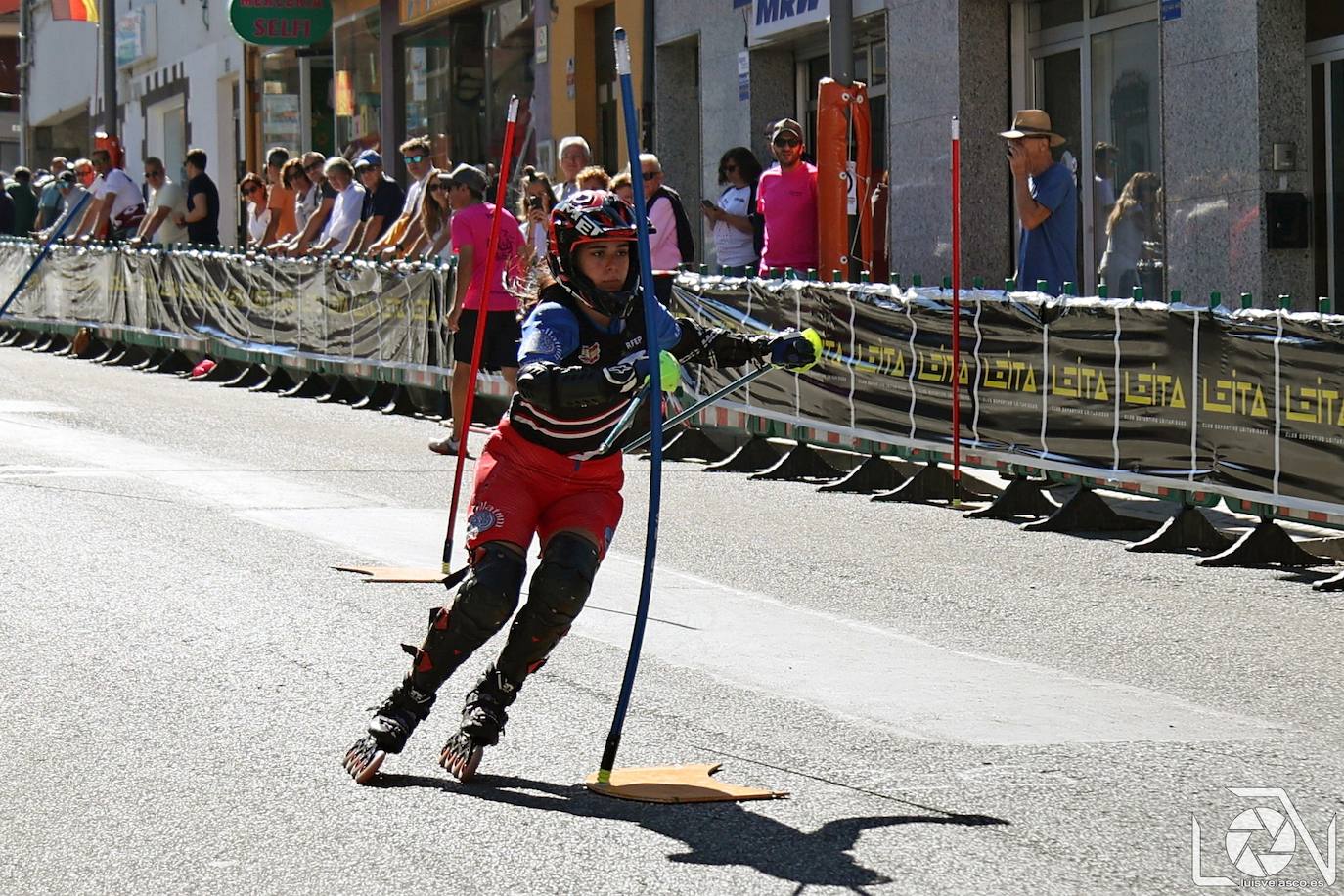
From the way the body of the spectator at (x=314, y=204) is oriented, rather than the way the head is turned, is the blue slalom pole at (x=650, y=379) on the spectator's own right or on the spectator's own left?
on the spectator's own left

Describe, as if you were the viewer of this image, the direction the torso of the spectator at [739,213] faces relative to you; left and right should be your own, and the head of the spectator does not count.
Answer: facing the viewer and to the left of the viewer

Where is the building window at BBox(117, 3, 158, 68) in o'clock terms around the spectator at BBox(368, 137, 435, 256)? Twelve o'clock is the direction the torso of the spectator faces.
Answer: The building window is roughly at 4 o'clock from the spectator.

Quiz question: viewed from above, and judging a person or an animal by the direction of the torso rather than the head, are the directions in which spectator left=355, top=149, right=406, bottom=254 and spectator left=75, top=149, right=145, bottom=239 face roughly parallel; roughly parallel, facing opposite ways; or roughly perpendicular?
roughly parallel

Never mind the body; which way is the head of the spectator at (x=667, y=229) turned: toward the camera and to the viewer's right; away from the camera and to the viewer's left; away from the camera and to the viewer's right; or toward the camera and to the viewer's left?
toward the camera and to the viewer's left

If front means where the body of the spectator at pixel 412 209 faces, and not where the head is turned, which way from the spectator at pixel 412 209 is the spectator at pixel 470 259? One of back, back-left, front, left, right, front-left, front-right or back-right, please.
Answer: front-left

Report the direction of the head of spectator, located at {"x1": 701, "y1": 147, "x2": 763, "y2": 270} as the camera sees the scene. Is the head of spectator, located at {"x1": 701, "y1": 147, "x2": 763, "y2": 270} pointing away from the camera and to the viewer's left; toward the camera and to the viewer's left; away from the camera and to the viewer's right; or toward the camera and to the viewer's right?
toward the camera and to the viewer's left

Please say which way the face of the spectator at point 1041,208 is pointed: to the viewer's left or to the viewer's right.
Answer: to the viewer's left

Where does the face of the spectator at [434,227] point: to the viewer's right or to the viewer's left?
to the viewer's right

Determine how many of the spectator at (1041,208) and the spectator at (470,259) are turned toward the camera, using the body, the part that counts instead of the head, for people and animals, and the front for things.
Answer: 0

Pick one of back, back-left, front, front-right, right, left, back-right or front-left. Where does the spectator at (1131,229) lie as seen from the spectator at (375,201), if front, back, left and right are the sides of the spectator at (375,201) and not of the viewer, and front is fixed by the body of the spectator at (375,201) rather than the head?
left

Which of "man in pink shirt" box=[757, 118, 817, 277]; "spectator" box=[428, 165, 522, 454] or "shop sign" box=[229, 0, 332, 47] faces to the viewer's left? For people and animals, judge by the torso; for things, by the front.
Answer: the spectator

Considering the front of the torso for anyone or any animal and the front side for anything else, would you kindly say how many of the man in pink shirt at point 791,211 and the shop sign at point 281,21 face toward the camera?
2

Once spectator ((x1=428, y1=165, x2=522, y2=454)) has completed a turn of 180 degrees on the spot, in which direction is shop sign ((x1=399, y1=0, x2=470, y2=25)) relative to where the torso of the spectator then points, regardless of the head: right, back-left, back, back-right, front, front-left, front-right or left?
left

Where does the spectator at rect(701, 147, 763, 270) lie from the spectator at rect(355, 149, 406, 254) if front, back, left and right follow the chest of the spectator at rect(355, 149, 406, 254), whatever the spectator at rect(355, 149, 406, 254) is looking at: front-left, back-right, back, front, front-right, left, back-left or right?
left

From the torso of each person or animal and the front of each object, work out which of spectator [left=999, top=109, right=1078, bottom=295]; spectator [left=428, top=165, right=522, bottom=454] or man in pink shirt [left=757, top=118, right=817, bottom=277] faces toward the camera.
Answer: the man in pink shirt
